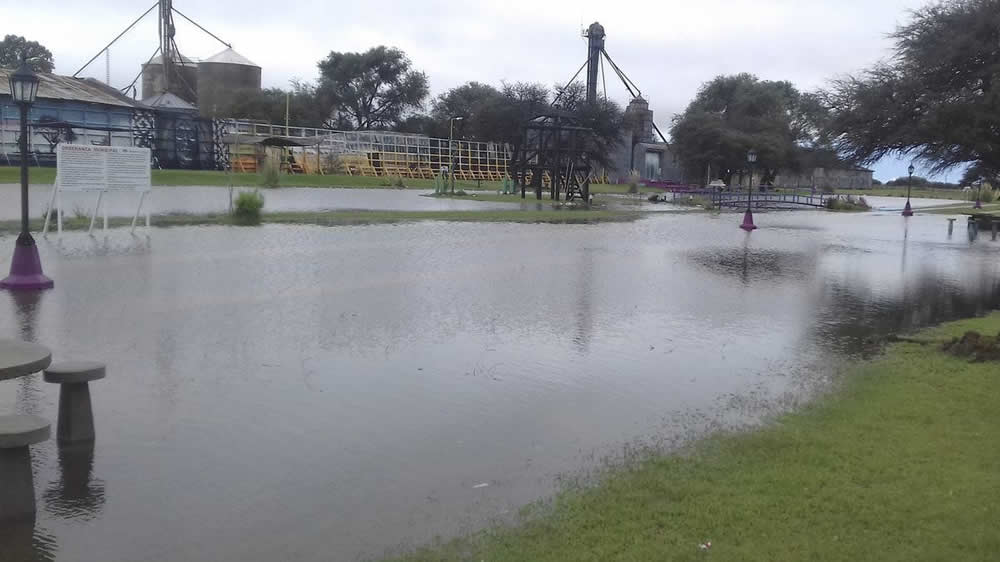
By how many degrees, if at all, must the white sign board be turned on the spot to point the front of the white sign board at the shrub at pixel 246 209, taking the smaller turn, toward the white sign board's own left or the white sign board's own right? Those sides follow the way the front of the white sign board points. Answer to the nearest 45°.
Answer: approximately 135° to the white sign board's own left

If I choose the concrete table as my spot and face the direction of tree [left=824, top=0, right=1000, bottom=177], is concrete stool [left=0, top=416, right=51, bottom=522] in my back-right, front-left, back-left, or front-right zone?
back-right

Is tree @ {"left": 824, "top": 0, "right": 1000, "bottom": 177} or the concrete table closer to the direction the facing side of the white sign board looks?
the concrete table

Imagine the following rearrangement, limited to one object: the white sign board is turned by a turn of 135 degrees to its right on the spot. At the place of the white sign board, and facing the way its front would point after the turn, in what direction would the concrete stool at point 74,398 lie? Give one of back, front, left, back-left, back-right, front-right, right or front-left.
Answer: back-left

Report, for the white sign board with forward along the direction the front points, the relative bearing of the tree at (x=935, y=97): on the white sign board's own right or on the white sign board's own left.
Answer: on the white sign board's own left

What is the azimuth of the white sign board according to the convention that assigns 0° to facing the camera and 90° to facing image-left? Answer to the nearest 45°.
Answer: approximately 0°

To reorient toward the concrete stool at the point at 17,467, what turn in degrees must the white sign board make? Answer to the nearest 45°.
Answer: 0° — it already faces it

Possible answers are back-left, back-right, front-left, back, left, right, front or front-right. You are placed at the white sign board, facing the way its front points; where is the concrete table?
front
